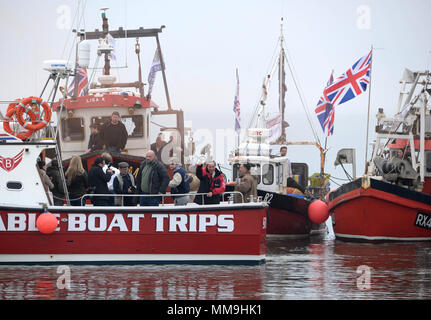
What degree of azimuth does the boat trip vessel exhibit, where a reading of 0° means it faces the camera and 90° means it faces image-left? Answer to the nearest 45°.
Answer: approximately 90°

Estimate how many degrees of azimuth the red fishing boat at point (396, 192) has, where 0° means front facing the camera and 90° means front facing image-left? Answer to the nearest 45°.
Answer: approximately 45°

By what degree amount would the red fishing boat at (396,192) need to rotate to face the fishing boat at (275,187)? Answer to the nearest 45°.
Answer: approximately 45° to its right

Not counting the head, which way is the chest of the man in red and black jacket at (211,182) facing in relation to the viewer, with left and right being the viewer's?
facing the viewer and to the left of the viewer

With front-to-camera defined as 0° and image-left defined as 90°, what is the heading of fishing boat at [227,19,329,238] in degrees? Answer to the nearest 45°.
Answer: approximately 45°

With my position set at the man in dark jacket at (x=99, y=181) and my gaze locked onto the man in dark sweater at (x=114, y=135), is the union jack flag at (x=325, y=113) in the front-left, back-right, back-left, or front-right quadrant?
front-right

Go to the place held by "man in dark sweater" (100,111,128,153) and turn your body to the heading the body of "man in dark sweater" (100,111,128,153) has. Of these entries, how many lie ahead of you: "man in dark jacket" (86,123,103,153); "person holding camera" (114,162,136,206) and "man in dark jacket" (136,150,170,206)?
2

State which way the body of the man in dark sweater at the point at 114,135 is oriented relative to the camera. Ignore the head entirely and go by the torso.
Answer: toward the camera

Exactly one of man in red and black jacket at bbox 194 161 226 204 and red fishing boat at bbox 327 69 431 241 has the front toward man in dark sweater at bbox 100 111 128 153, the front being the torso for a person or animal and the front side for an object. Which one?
the red fishing boat

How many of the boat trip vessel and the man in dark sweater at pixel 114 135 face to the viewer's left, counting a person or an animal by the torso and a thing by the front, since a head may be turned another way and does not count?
1
